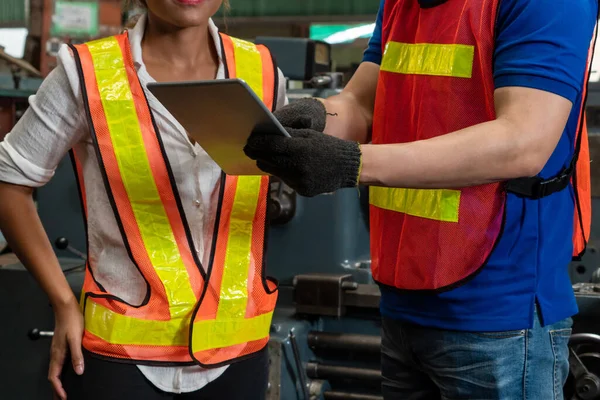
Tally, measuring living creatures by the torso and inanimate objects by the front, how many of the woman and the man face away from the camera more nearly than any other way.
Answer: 0

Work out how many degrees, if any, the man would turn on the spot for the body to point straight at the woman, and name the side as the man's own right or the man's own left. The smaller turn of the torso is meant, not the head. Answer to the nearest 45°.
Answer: approximately 45° to the man's own right

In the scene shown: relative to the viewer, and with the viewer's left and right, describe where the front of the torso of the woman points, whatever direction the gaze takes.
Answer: facing the viewer and to the right of the viewer

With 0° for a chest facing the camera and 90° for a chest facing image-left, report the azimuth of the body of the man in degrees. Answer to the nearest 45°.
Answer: approximately 45°

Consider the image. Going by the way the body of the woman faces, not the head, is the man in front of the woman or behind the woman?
in front
